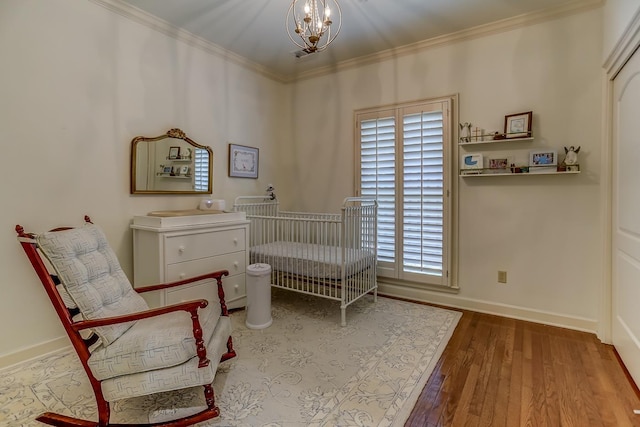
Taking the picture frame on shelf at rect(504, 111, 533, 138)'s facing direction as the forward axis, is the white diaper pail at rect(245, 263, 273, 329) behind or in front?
in front

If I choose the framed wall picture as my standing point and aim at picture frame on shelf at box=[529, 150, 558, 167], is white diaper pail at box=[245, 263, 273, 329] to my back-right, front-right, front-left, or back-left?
front-right

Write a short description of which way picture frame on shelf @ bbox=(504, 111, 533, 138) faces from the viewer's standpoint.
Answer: facing the viewer and to the left of the viewer

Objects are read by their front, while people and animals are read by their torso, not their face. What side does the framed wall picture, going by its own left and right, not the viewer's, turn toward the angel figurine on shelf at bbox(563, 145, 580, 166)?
front

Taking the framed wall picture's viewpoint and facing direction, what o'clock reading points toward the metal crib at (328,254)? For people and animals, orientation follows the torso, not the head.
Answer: The metal crib is roughly at 12 o'clock from the framed wall picture.

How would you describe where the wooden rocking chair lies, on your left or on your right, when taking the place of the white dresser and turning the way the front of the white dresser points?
on your right

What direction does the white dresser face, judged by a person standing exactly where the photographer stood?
facing the viewer and to the right of the viewer

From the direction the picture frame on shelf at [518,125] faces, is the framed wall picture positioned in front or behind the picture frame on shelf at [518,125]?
in front

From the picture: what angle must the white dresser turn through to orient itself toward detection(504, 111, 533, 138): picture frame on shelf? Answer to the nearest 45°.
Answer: approximately 45° to its left
